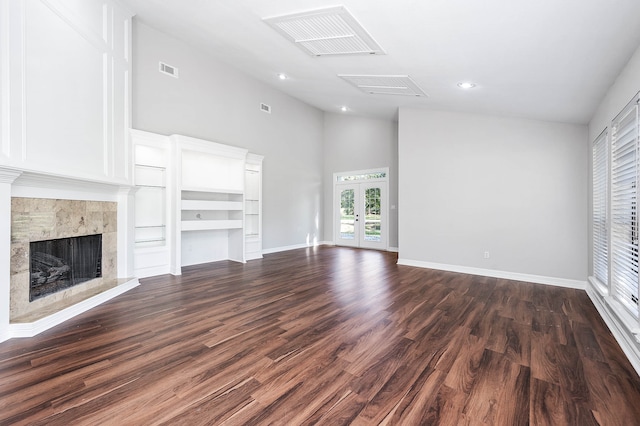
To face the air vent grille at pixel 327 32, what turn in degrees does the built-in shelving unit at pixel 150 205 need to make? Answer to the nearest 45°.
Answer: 0° — it already faces it

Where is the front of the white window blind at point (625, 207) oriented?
to the viewer's left

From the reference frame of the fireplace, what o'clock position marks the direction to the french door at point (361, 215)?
The french door is roughly at 10 o'clock from the fireplace.

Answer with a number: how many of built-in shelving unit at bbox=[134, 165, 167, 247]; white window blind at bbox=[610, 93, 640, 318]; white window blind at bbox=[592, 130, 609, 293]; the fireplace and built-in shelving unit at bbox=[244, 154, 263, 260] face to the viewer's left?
2

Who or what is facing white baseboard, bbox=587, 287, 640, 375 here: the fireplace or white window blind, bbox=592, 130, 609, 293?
the fireplace

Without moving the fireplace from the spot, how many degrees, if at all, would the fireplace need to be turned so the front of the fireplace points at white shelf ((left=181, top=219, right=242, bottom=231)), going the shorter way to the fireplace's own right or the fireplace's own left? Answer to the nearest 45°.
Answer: approximately 90° to the fireplace's own left

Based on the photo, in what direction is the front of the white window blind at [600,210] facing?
to the viewer's left

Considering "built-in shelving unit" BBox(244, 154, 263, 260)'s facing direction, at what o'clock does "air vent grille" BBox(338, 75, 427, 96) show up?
The air vent grille is roughly at 12 o'clock from the built-in shelving unit.

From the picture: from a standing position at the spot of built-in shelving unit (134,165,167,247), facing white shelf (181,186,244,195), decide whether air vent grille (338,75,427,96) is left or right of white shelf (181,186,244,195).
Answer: right

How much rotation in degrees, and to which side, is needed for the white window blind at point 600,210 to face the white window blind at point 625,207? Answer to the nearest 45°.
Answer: approximately 90° to its left
